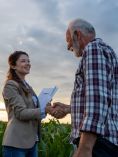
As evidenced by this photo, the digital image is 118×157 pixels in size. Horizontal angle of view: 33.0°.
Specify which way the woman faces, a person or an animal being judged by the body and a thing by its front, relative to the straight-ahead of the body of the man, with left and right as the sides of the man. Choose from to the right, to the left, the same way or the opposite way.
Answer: the opposite way

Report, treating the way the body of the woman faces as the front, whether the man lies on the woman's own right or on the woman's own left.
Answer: on the woman's own right

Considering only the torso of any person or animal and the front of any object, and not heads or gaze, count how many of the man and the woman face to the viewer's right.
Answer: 1

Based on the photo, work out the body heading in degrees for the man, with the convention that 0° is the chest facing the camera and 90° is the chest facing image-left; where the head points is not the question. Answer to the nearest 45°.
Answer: approximately 90°

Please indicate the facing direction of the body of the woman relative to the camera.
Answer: to the viewer's right
